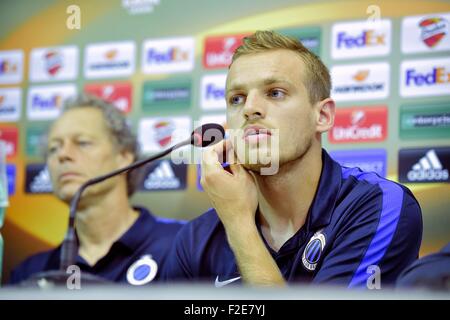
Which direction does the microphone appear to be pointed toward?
to the viewer's right
